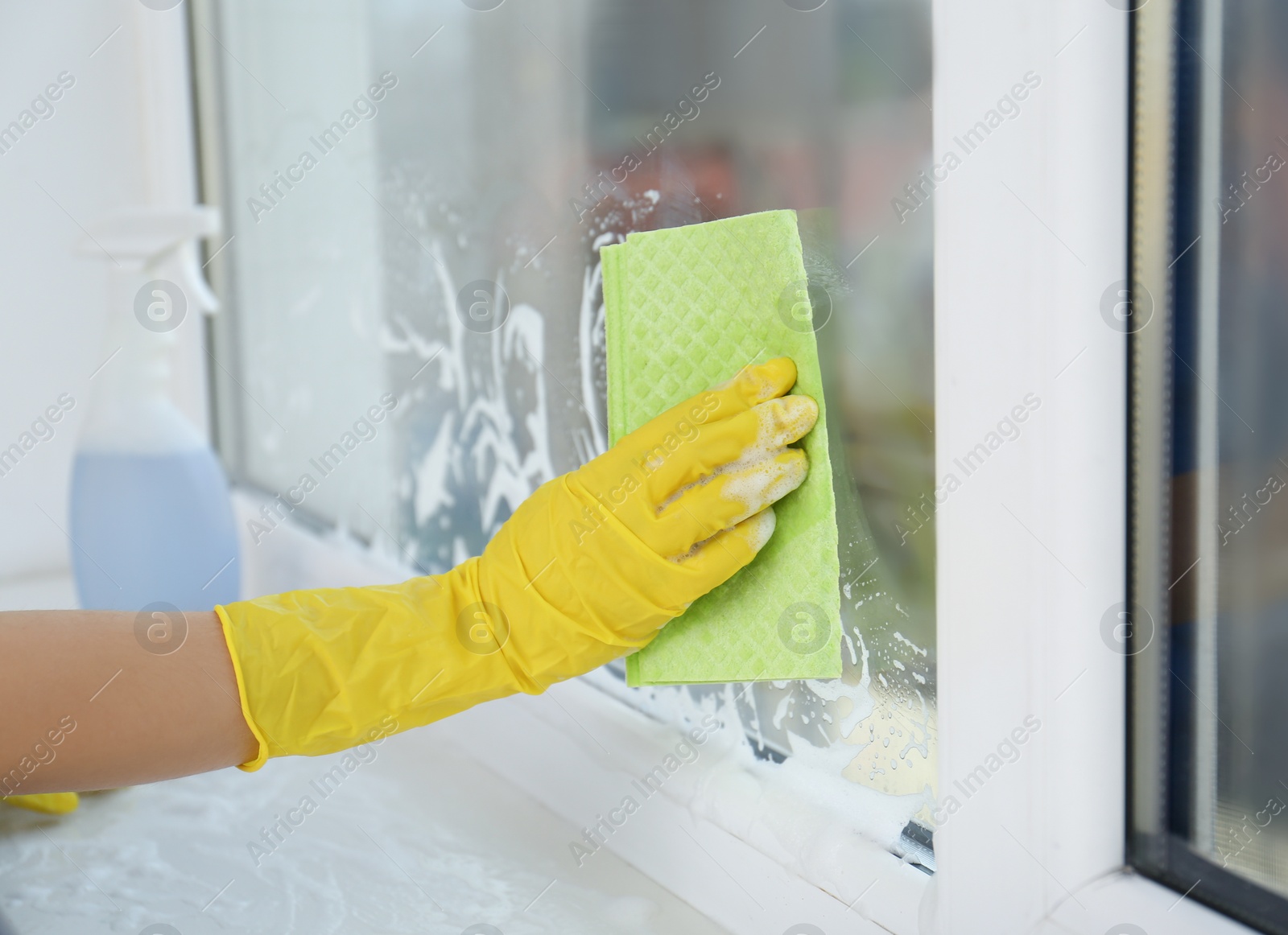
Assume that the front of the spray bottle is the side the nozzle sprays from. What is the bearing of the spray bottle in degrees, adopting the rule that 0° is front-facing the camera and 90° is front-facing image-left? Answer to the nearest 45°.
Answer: approximately 270°
